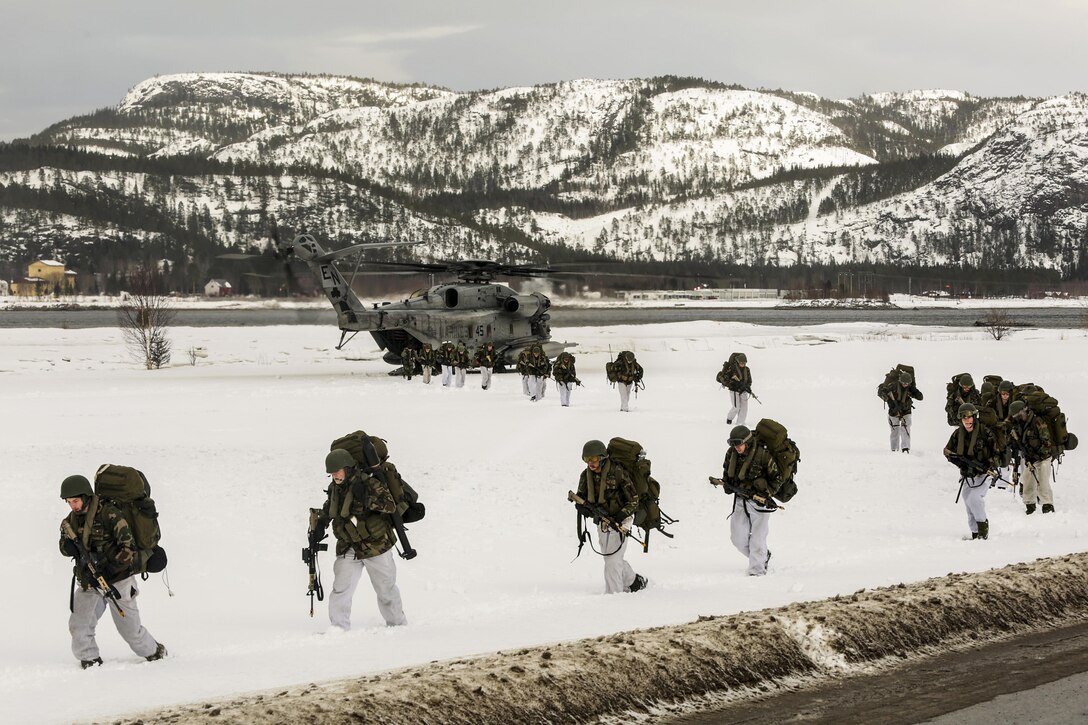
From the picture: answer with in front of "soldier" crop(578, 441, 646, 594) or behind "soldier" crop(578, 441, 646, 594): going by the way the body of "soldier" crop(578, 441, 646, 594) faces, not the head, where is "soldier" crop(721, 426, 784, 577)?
behind

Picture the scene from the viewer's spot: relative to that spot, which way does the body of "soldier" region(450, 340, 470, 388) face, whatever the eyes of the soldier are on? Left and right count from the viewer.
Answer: facing the viewer

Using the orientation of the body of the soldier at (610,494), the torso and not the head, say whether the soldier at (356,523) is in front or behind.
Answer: in front

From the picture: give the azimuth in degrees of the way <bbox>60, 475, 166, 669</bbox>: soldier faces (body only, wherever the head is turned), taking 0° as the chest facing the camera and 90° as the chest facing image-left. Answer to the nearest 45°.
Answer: approximately 45°

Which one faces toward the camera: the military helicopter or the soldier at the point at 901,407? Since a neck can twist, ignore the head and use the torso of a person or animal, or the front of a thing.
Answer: the soldier

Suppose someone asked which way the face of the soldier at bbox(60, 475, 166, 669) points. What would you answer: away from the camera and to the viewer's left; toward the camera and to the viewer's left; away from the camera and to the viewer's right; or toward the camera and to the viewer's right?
toward the camera and to the viewer's left

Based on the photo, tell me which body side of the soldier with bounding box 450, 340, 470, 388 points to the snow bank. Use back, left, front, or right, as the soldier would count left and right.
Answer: front

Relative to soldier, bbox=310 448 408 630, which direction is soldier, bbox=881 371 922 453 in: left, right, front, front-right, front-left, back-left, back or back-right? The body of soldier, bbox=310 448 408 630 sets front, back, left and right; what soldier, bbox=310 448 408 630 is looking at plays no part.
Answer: back

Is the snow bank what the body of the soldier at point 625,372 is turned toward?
yes

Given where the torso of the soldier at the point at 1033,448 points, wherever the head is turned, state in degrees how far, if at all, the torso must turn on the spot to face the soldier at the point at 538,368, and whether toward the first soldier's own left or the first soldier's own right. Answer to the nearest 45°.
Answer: approximately 90° to the first soldier's own right

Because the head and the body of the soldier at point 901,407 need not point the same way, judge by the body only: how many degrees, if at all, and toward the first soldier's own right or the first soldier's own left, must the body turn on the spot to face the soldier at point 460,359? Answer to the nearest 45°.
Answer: approximately 135° to the first soldier's own right

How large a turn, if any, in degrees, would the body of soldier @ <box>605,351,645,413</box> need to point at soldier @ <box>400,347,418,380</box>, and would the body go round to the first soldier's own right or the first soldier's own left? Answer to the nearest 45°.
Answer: approximately 135° to the first soldier's own right

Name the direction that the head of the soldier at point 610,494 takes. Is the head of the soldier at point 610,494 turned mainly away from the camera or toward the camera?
toward the camera

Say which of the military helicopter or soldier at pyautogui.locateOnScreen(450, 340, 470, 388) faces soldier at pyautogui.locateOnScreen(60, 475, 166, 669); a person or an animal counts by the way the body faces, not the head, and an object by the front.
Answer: soldier at pyautogui.locateOnScreen(450, 340, 470, 388)

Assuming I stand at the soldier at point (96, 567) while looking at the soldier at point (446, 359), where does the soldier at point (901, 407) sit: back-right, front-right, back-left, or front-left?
front-right

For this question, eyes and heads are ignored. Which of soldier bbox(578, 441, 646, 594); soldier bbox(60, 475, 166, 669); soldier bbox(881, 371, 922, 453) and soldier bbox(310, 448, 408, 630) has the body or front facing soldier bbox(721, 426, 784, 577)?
soldier bbox(881, 371, 922, 453)

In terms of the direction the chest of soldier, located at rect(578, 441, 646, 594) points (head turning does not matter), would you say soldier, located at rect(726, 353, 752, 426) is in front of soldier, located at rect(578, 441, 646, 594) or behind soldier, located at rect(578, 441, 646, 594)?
behind

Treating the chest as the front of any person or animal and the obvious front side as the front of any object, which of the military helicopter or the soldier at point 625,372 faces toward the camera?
the soldier

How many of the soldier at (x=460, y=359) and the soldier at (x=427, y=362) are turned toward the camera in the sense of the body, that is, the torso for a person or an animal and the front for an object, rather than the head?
2

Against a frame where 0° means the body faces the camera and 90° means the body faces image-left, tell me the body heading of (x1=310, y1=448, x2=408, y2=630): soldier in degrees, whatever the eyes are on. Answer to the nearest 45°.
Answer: approximately 45°

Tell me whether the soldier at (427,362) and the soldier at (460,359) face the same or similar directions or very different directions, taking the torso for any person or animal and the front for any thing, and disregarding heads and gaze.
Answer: same or similar directions
